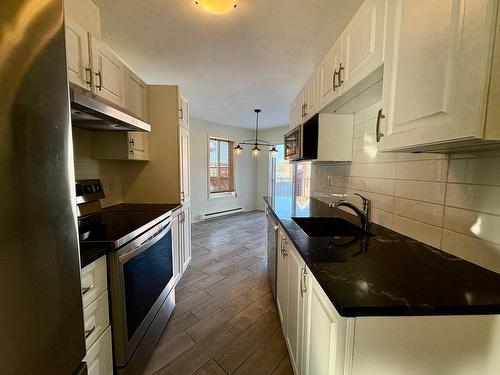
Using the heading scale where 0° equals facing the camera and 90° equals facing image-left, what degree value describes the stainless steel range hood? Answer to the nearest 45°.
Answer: approximately 315°

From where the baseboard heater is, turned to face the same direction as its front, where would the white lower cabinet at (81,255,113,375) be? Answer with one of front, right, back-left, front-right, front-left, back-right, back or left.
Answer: front-right

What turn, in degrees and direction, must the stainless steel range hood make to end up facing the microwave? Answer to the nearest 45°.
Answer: approximately 45° to its left

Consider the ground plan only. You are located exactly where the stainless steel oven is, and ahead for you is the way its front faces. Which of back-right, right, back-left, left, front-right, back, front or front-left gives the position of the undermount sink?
front-left

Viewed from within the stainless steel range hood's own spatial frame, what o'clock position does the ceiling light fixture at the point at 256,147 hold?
The ceiling light fixture is roughly at 9 o'clock from the stainless steel range hood.

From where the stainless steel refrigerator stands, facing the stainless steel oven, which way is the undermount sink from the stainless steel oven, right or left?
right

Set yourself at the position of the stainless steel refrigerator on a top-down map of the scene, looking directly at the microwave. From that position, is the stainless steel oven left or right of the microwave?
left

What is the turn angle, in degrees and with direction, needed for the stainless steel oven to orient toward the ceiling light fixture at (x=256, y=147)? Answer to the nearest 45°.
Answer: approximately 90° to its left

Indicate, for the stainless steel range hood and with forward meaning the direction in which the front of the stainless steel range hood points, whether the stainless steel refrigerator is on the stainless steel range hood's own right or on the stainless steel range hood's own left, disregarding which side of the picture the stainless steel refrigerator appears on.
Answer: on the stainless steel range hood's own right

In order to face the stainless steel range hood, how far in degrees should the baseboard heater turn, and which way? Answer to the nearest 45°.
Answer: approximately 45° to its right

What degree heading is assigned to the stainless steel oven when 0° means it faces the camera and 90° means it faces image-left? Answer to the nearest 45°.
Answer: approximately 315°

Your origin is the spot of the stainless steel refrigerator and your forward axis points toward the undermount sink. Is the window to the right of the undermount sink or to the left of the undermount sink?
left

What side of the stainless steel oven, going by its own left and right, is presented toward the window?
left

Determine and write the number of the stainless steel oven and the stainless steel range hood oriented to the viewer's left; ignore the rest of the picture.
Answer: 0
